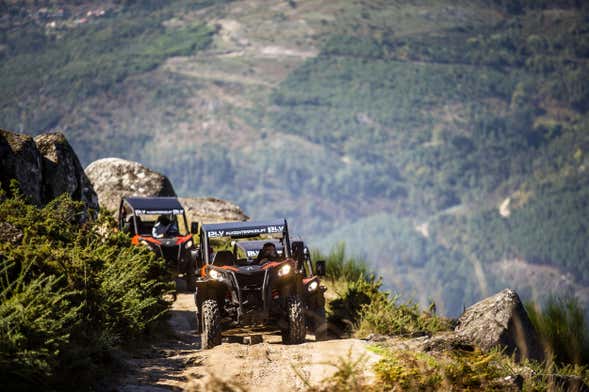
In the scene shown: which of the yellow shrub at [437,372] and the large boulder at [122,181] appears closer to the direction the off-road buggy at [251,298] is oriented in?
the yellow shrub

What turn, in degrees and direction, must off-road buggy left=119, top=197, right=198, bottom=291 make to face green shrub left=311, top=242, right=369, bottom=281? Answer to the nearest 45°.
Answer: approximately 45° to its left

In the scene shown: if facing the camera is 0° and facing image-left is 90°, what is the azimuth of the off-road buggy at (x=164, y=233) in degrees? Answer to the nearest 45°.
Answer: approximately 315°

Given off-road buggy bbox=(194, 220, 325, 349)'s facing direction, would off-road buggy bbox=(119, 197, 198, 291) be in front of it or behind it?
behind

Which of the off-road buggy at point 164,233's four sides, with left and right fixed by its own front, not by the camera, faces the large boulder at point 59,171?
right

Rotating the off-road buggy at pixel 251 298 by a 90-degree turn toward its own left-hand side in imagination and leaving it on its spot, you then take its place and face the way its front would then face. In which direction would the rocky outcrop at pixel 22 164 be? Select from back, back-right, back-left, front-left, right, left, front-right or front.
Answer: back-left

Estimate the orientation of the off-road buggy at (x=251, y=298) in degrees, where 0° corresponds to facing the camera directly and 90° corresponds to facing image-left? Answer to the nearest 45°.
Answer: approximately 0°

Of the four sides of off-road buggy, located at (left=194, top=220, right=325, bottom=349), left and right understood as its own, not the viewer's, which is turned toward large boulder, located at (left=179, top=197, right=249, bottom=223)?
back
